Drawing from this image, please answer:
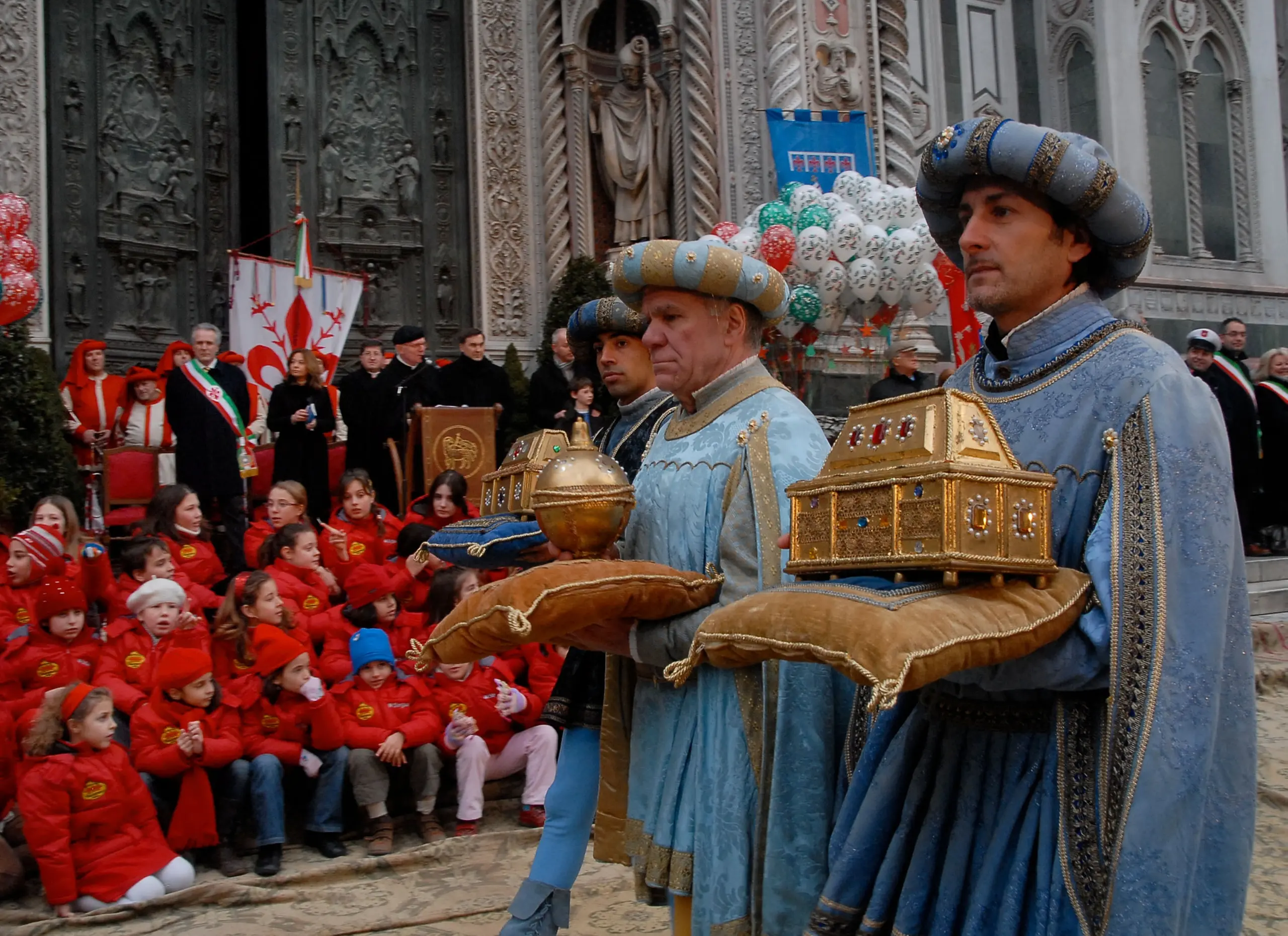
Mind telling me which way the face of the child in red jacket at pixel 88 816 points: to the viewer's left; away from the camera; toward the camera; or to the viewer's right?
to the viewer's right

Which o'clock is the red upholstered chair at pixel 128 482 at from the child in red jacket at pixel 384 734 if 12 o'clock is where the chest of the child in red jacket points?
The red upholstered chair is roughly at 5 o'clock from the child in red jacket.

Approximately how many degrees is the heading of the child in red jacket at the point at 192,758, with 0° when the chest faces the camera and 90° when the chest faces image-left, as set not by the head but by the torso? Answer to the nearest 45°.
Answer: approximately 315°

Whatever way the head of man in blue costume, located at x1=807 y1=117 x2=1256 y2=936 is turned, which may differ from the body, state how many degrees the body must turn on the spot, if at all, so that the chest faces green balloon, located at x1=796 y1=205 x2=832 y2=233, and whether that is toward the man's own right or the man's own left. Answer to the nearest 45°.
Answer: approximately 135° to the man's own right

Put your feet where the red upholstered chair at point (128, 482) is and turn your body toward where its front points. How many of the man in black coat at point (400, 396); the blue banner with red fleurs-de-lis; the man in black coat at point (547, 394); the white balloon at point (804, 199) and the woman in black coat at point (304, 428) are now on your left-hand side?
5

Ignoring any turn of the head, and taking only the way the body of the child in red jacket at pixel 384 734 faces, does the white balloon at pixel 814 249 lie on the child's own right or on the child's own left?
on the child's own left

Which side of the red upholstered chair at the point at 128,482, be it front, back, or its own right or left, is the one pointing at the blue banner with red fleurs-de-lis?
left

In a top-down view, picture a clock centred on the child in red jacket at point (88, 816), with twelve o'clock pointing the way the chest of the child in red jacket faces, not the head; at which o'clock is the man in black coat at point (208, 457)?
The man in black coat is roughly at 8 o'clock from the child in red jacket.

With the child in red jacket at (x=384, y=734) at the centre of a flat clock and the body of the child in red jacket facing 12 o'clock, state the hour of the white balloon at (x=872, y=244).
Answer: The white balloon is roughly at 8 o'clock from the child in red jacket.

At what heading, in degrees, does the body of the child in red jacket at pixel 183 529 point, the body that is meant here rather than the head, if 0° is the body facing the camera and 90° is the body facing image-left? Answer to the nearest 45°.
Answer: approximately 315°

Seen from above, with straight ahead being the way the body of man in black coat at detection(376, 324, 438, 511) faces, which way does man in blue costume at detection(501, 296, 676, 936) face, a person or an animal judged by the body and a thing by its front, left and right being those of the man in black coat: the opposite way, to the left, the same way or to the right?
to the right
